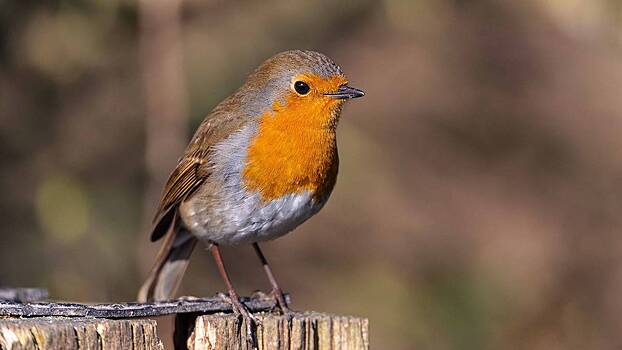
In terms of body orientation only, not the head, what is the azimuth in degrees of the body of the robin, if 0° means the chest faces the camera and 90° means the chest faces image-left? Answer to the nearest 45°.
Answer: approximately 315°

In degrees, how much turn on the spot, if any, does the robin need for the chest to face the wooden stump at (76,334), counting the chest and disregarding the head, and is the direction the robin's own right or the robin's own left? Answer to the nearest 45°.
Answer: approximately 90° to the robin's own right
